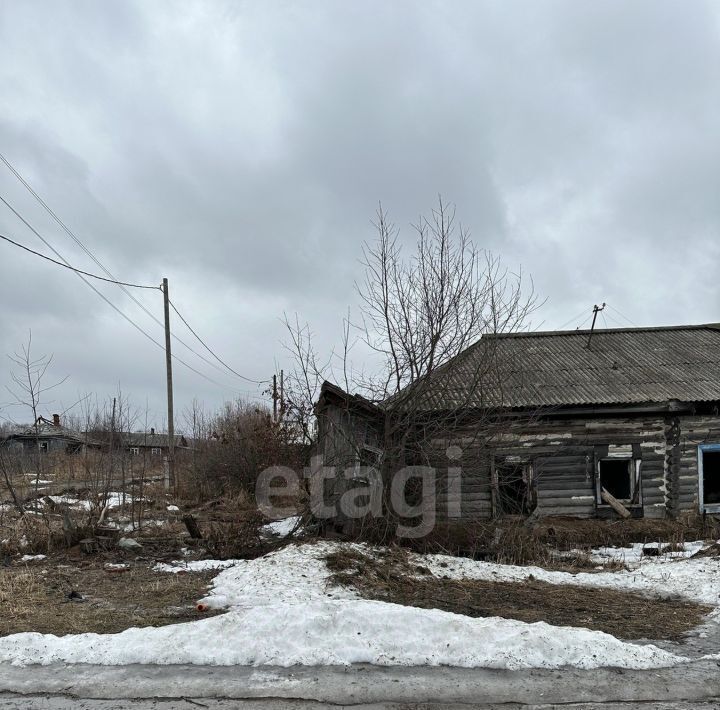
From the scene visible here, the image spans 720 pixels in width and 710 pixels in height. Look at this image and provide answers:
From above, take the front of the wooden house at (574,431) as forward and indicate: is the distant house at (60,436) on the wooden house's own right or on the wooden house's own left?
on the wooden house's own right

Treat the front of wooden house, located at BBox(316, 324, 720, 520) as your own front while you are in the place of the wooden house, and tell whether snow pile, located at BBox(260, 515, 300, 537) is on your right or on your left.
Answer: on your right

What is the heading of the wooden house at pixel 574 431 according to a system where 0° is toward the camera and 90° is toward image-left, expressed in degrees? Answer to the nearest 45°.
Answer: approximately 0°
